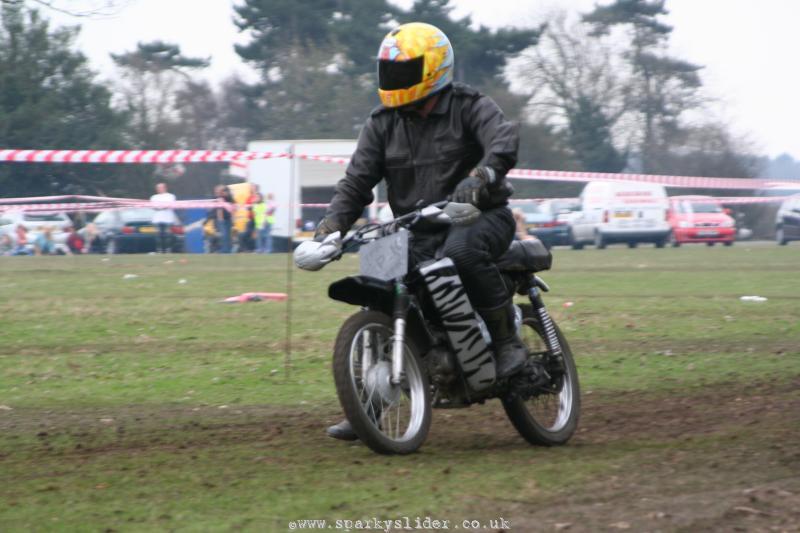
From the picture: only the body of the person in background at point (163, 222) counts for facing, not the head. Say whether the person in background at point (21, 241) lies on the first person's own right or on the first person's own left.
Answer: on the first person's own right

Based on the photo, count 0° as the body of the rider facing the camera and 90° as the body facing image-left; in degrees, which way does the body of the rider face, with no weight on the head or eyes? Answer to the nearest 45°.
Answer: approximately 45°

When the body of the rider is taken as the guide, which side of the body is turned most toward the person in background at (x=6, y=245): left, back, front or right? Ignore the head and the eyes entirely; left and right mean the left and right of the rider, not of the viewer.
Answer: right

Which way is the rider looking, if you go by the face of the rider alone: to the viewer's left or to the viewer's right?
to the viewer's left

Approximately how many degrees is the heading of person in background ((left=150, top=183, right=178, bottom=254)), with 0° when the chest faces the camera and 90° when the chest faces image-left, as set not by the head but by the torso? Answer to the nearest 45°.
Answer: approximately 0°

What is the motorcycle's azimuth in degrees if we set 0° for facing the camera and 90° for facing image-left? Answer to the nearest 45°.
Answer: approximately 45°

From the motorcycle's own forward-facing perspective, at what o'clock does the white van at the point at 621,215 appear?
The white van is roughly at 5 o'clock from the motorcycle.

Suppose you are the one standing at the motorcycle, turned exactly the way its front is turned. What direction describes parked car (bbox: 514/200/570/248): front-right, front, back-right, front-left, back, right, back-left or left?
back-right

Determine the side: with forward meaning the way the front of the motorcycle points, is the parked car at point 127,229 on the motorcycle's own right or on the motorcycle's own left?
on the motorcycle's own right
